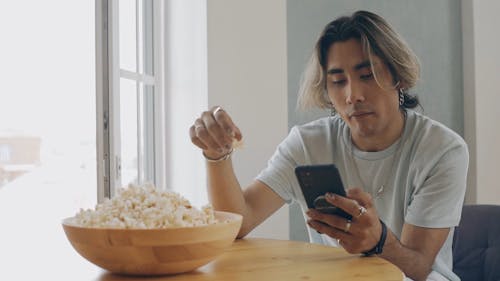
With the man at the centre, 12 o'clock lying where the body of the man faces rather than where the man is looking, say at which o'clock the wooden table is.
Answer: The wooden table is roughly at 11 o'clock from the man.

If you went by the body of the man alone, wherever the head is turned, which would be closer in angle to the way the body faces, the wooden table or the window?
the wooden table

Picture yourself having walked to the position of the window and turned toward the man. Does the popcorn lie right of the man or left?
right

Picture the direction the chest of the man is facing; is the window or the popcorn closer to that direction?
the popcorn

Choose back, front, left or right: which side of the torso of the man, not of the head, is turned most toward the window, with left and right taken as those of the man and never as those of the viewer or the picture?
right

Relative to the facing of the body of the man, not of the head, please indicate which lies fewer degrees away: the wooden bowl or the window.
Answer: the wooden bowl

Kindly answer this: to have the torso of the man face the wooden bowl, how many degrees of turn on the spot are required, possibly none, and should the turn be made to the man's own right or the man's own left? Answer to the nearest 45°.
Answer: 0° — they already face it

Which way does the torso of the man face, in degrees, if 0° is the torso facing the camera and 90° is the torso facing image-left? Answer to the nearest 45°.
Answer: approximately 45°

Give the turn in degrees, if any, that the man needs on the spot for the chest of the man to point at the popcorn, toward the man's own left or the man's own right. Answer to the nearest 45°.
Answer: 0° — they already face it
